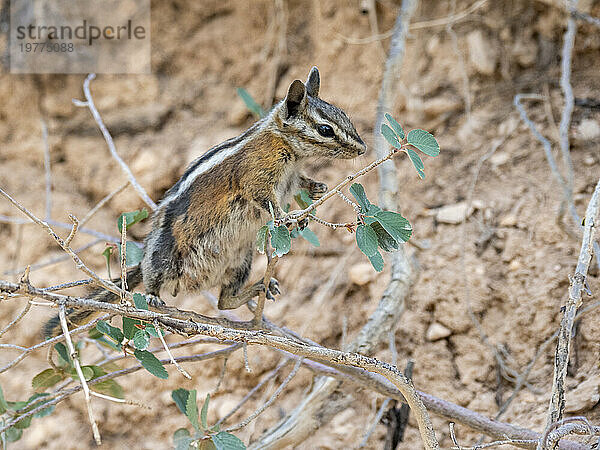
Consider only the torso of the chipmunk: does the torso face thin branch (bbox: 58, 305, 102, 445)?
no

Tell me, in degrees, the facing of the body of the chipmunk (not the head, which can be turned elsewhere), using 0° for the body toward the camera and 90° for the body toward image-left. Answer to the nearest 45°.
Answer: approximately 270°
